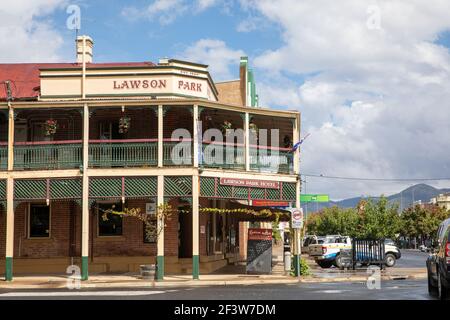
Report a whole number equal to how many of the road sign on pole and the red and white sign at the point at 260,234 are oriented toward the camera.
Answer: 2

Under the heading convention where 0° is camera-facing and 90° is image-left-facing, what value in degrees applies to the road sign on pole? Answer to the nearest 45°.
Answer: approximately 0°

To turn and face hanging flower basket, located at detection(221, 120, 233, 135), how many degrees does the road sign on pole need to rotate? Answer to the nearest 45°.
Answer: approximately 135° to its right

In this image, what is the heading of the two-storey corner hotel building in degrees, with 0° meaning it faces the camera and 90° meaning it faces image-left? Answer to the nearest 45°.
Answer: approximately 315°

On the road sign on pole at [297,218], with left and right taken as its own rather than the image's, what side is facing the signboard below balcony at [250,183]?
right

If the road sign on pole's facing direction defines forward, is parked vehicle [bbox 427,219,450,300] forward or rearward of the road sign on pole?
forward

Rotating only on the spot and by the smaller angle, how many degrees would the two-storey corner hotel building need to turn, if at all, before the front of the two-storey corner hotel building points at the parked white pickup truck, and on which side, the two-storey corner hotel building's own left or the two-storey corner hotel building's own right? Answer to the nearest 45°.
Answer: approximately 90° to the two-storey corner hotel building's own left

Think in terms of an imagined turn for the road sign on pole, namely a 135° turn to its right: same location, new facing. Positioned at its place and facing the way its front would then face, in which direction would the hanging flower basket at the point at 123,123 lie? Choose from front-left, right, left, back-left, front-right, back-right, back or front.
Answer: front-left
